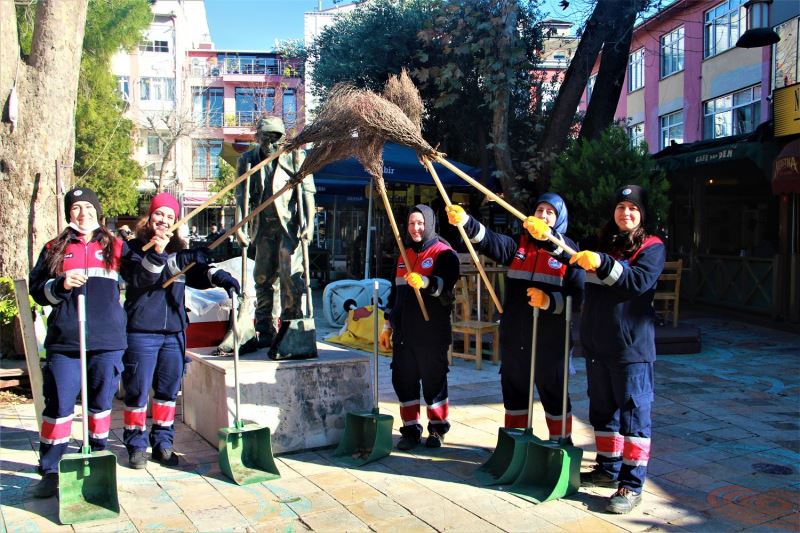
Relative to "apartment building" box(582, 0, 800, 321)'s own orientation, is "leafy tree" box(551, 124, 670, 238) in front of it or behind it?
in front

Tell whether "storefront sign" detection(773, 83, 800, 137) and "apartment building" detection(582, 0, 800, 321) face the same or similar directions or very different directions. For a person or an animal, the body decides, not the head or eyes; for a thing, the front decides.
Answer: same or similar directions

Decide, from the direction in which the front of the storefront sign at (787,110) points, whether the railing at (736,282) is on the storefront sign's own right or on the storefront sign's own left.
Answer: on the storefront sign's own right

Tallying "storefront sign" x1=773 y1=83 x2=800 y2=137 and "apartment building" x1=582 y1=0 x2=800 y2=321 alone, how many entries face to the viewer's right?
0

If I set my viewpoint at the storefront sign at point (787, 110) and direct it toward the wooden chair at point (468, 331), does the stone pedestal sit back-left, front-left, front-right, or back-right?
front-left

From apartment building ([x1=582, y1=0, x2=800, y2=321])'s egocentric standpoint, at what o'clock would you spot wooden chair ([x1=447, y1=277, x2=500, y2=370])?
The wooden chair is roughly at 11 o'clock from the apartment building.

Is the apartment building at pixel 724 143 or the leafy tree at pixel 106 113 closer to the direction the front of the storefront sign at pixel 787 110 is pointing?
the leafy tree

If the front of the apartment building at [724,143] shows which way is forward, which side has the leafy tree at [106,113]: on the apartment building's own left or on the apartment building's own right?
on the apartment building's own right

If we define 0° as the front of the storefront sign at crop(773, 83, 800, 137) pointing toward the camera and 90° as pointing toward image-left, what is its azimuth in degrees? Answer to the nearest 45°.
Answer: approximately 45°

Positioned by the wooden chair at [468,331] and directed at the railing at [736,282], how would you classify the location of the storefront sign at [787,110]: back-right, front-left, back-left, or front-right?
front-right

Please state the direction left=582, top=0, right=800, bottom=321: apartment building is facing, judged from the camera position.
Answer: facing the viewer and to the left of the viewer

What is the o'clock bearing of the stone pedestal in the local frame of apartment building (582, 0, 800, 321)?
The stone pedestal is roughly at 11 o'clock from the apartment building.
